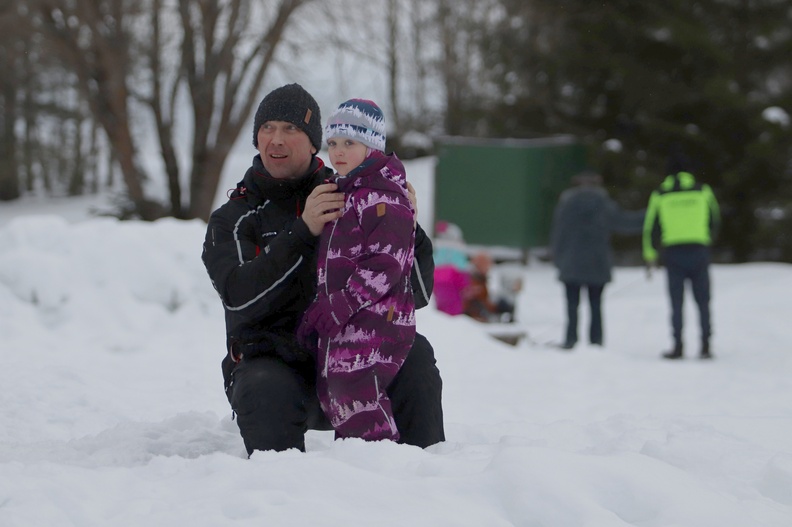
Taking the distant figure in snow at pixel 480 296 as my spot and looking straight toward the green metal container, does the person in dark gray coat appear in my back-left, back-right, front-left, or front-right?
back-right

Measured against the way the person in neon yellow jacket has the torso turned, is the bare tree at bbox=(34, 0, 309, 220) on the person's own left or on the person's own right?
on the person's own left

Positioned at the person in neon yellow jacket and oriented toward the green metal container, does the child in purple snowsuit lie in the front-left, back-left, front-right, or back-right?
back-left

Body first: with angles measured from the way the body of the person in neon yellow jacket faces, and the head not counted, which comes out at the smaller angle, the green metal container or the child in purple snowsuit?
the green metal container

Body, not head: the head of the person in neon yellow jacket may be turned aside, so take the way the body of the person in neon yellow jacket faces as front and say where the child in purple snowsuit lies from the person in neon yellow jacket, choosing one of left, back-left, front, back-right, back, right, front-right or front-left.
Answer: back

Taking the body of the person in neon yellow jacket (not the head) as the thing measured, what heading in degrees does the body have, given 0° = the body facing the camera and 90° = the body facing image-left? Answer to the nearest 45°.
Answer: approximately 180°

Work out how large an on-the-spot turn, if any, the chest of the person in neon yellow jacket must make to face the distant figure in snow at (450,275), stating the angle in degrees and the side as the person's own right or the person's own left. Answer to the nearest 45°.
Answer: approximately 90° to the person's own left
